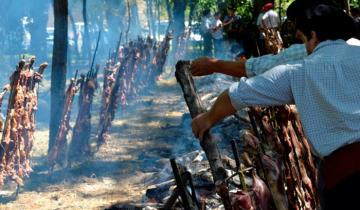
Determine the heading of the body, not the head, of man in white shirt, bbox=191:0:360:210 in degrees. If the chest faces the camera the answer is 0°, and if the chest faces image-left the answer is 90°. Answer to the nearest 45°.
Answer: approximately 135°

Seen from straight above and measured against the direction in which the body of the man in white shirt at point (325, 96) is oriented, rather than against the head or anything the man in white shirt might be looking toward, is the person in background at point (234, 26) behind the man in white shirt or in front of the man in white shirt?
in front

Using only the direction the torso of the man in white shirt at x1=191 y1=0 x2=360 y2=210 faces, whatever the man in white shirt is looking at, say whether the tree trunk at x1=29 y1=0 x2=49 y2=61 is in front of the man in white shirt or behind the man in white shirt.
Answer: in front

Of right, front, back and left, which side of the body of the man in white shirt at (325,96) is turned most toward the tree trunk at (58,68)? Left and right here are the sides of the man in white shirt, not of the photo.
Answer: front

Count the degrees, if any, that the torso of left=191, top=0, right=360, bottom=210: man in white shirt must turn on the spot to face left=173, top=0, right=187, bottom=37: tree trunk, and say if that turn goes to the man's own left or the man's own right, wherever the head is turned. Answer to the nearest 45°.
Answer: approximately 45° to the man's own right

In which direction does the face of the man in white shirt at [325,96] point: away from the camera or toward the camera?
away from the camera
